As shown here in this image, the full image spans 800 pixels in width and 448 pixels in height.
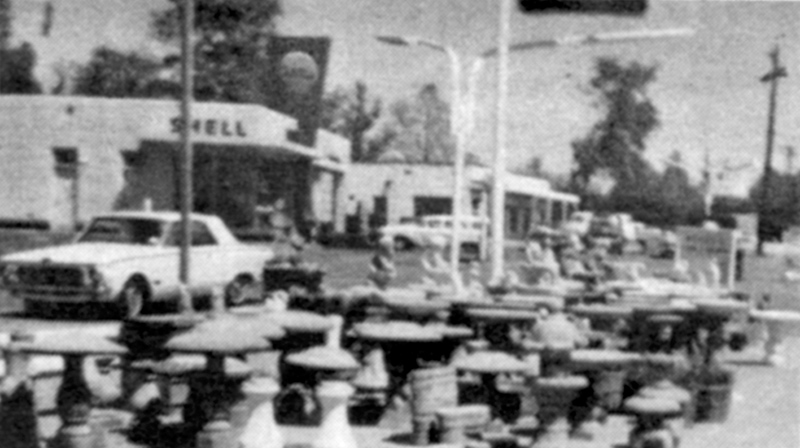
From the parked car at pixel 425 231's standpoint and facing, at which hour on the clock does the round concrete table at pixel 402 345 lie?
The round concrete table is roughly at 9 o'clock from the parked car.

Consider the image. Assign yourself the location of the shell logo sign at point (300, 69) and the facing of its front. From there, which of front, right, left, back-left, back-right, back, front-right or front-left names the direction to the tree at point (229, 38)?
back

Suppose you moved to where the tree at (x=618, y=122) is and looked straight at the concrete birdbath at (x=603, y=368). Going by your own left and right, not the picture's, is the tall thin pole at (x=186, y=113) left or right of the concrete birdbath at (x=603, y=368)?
right

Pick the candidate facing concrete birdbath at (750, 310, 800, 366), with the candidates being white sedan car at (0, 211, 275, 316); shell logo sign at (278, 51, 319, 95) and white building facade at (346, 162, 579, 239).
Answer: the white building facade

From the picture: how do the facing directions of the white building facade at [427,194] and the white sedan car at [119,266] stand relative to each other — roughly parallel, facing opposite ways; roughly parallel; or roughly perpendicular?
roughly perpendicular

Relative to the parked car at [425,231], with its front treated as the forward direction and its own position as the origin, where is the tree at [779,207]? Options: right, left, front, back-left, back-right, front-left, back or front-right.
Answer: back

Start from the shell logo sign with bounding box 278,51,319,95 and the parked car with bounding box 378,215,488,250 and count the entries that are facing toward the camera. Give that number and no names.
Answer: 1

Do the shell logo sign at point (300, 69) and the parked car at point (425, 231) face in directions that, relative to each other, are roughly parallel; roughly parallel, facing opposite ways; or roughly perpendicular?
roughly perpendicular

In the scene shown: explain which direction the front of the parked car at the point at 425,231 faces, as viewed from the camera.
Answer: facing to the left of the viewer

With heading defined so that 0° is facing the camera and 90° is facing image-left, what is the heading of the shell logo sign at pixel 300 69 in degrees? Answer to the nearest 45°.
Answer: approximately 0°
